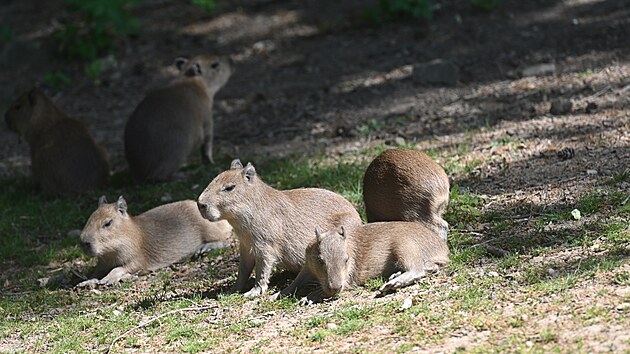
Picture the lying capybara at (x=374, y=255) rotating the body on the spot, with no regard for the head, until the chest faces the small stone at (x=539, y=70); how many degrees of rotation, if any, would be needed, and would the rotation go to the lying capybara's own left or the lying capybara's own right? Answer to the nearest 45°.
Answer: approximately 135° to the lying capybara's own right

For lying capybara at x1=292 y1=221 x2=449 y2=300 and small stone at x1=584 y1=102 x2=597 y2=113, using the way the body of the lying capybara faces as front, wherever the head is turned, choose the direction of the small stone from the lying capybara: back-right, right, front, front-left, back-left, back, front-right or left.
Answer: back

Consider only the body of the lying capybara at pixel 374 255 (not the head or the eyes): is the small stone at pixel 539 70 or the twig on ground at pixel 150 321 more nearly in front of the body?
the twig on ground

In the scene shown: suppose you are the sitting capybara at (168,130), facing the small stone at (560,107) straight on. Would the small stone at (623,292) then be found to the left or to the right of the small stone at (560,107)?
right

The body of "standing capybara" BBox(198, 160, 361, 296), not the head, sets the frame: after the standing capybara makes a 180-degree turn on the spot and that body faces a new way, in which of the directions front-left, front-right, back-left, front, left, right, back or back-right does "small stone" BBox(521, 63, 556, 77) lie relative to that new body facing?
front

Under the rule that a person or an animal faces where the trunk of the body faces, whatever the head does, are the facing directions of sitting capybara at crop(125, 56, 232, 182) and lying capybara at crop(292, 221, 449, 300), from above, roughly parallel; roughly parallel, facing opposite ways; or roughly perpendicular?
roughly parallel, facing opposite ways

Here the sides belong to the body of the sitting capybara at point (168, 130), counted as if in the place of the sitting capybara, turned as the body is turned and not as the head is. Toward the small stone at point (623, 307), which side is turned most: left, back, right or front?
right

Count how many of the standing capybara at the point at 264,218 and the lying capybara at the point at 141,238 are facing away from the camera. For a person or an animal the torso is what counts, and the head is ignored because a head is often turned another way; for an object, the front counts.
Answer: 0

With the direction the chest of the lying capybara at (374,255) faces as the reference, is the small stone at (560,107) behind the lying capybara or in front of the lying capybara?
behind

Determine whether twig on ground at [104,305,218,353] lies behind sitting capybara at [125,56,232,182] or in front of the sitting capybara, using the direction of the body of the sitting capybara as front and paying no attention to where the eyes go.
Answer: behind

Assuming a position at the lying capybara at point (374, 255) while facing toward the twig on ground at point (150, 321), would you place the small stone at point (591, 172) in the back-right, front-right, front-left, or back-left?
back-right

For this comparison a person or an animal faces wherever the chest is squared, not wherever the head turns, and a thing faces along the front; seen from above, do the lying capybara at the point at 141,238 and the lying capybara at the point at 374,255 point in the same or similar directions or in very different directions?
same or similar directions

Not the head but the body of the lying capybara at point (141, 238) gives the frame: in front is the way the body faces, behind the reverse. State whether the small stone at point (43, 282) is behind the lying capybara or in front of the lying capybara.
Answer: in front

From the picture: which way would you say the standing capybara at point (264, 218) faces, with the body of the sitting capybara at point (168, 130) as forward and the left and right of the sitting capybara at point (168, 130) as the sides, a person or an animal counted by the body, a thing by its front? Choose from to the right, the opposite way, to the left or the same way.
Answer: the opposite way

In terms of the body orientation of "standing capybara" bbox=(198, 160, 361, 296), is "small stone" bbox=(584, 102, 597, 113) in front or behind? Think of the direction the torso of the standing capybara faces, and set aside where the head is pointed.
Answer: behind

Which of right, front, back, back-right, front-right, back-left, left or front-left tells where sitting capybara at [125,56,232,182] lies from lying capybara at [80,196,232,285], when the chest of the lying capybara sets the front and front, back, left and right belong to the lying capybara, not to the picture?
back-right
